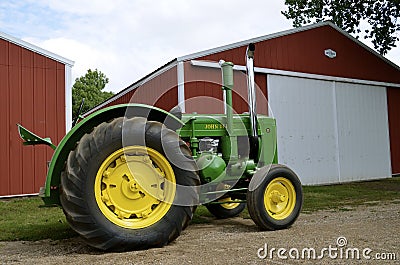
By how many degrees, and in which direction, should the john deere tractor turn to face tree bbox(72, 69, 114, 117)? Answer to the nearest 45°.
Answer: approximately 45° to its left

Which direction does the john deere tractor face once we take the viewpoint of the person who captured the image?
facing away from the viewer and to the right of the viewer

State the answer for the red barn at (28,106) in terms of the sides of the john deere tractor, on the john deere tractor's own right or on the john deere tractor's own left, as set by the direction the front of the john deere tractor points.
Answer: on the john deere tractor's own left

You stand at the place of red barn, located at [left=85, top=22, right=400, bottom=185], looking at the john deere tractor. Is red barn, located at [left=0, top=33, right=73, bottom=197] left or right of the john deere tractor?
right

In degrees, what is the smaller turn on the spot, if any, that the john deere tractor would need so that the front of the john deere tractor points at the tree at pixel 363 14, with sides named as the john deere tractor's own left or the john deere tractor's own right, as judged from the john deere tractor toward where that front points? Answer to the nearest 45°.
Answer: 0° — it already faces it

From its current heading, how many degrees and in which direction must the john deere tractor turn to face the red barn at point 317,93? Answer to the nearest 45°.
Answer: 0° — it already faces it

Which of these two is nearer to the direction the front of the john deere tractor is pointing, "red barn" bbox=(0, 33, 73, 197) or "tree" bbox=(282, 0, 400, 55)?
the tree
